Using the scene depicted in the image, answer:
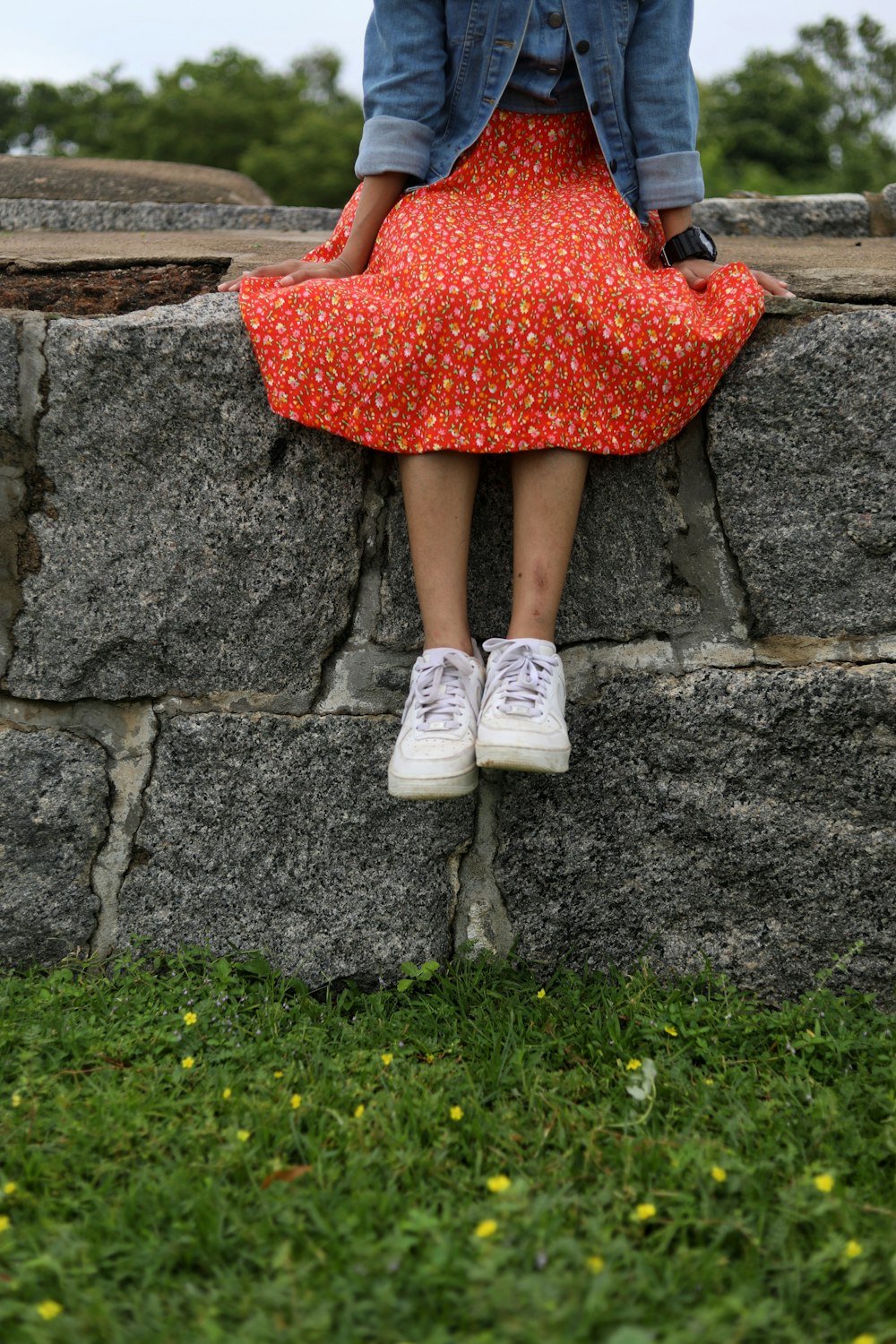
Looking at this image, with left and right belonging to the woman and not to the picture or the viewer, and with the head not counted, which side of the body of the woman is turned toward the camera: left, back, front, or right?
front
